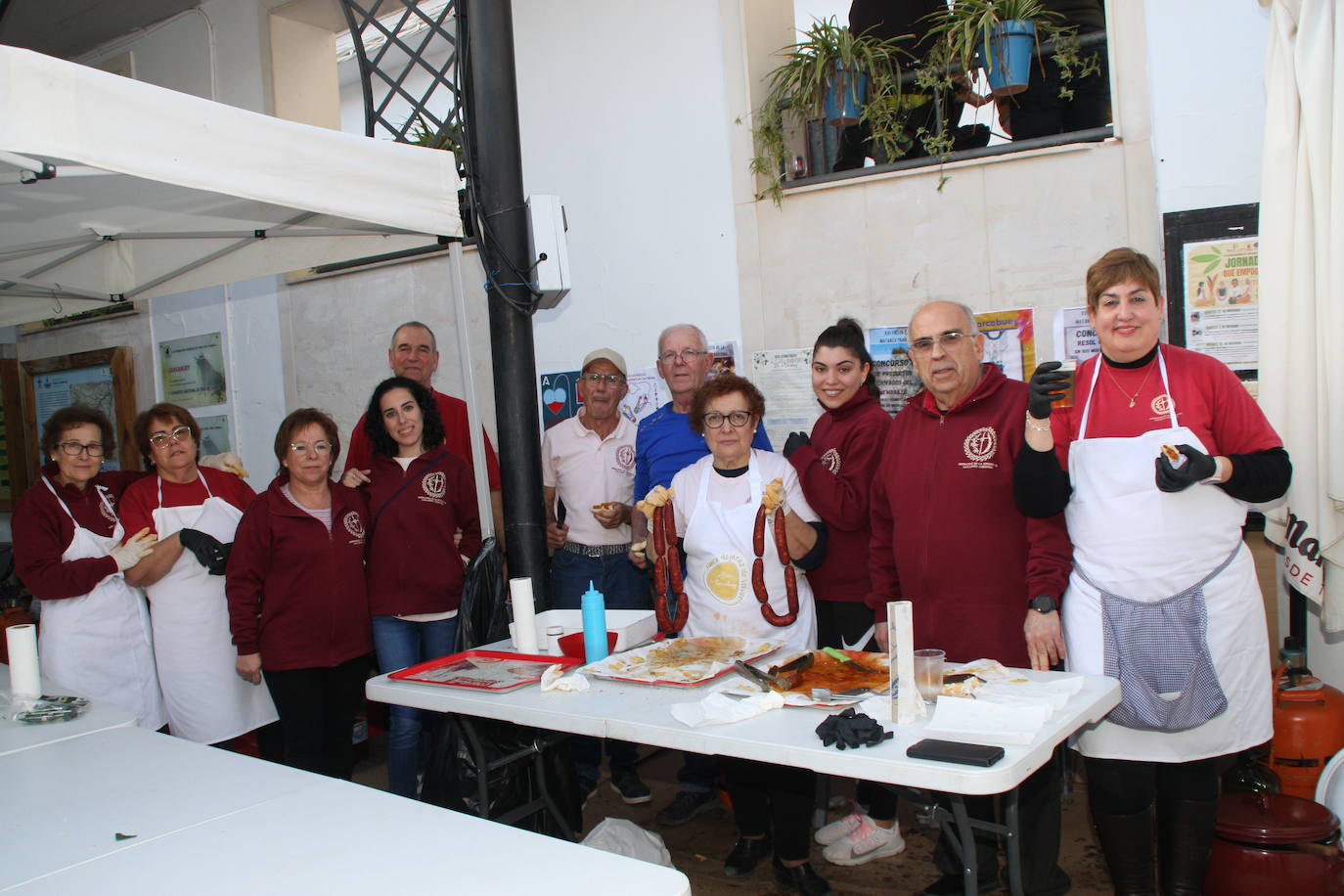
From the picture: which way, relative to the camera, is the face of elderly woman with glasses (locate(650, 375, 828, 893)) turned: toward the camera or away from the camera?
toward the camera

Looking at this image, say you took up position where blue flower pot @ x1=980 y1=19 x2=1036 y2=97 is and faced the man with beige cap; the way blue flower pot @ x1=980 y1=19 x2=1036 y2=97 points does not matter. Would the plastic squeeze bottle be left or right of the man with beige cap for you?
left

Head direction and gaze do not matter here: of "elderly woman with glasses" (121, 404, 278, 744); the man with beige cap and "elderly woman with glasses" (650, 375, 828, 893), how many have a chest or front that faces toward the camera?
3

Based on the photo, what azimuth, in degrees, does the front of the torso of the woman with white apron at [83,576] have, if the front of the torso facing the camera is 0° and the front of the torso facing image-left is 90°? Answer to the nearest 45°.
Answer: approximately 315°

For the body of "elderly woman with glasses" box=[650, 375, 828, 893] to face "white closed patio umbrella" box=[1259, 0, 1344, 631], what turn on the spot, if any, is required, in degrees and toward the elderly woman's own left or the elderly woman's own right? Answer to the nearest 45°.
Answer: approximately 90° to the elderly woman's own left

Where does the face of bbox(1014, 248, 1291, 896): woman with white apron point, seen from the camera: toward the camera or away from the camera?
toward the camera

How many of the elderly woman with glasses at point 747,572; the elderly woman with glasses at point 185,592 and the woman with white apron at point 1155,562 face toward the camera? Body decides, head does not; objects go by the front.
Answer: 3

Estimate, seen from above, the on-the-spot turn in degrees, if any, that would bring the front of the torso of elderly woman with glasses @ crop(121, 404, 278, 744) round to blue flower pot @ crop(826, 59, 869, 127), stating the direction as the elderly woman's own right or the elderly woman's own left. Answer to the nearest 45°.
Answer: approximately 90° to the elderly woman's own left

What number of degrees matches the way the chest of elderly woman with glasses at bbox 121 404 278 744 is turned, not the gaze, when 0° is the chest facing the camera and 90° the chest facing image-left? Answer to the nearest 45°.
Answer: approximately 0°

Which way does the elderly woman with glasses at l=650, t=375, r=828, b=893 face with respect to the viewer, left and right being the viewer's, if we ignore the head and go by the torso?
facing the viewer

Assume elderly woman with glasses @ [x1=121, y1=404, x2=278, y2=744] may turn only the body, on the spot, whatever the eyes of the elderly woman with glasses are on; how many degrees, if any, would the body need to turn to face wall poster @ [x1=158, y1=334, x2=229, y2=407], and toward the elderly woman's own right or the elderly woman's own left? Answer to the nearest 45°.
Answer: approximately 180°

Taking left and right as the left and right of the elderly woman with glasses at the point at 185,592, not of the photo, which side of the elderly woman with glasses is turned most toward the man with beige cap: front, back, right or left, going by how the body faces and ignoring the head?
left
